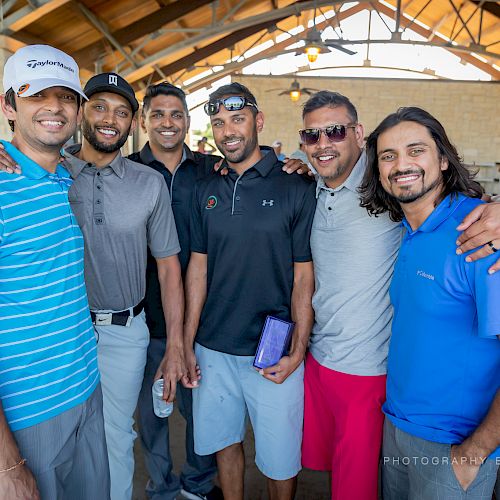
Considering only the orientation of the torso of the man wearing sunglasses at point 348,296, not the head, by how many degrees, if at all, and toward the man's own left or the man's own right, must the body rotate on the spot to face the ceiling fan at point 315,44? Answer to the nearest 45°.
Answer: approximately 135° to the man's own right

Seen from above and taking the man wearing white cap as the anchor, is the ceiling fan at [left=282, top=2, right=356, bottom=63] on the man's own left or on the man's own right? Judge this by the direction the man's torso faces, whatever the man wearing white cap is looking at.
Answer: on the man's own left

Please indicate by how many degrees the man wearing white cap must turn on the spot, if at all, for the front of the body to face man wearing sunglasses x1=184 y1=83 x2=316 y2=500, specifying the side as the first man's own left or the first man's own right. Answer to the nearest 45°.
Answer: approximately 90° to the first man's own left

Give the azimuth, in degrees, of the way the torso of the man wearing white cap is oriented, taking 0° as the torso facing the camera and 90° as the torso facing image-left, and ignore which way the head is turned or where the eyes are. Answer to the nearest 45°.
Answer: approximately 315°

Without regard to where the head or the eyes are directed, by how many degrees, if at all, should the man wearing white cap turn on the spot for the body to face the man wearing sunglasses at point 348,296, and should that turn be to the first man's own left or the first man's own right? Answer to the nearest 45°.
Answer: approximately 45° to the first man's own left
